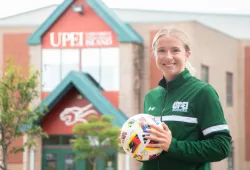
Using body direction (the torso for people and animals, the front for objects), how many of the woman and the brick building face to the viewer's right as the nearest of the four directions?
0

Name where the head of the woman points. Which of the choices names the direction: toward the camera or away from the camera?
toward the camera

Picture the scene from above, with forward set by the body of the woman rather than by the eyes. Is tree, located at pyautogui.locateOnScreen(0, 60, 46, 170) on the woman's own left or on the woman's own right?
on the woman's own right

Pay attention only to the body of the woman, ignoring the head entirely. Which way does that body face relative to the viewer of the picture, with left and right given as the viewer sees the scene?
facing the viewer and to the left of the viewer

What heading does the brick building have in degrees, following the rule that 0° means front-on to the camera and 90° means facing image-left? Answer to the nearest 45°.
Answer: approximately 0°

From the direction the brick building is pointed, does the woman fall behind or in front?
in front
